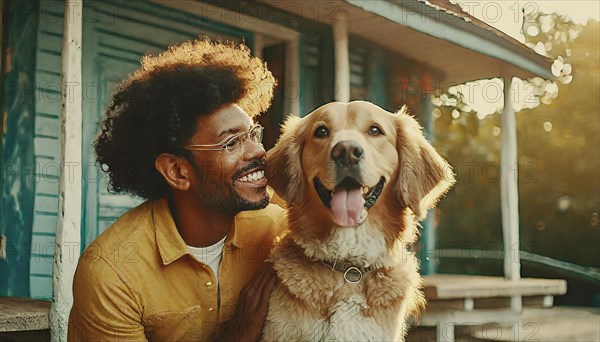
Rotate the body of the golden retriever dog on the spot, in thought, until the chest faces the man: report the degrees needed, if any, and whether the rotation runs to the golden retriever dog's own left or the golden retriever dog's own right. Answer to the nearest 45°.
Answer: approximately 90° to the golden retriever dog's own right

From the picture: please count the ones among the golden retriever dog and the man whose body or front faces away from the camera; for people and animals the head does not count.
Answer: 0

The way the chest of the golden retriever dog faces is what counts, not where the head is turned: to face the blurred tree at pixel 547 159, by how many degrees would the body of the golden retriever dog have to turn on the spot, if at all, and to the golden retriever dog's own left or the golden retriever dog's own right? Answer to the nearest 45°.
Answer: approximately 180°

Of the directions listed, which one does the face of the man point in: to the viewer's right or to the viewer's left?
to the viewer's right

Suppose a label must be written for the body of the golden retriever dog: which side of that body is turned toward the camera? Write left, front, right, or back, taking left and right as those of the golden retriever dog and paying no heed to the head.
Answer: front

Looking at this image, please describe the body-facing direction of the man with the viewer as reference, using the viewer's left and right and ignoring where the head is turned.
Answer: facing the viewer and to the right of the viewer

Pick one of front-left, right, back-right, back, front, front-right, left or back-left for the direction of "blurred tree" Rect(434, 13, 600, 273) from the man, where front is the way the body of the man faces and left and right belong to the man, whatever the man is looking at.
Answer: left

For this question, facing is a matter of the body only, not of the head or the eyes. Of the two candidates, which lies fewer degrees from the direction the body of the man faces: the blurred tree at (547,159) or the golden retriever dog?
the golden retriever dog
